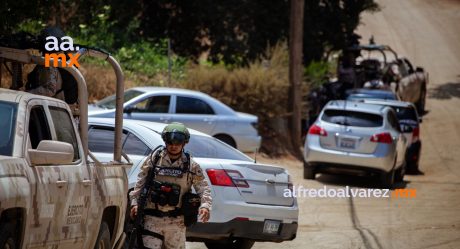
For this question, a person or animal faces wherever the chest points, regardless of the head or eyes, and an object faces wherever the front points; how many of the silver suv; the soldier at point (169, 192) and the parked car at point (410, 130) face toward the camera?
1

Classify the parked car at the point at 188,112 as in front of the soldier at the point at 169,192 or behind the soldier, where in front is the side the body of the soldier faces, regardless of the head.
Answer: behind

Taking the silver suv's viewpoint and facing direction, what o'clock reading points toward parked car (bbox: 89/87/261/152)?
The parked car is roughly at 9 o'clock from the silver suv.

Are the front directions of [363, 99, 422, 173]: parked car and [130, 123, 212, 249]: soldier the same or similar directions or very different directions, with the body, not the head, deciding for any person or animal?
very different directions

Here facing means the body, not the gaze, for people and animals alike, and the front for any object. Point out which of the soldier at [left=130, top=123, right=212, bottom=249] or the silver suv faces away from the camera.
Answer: the silver suv

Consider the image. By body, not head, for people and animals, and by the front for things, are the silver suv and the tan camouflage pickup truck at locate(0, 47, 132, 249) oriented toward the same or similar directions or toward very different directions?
very different directions

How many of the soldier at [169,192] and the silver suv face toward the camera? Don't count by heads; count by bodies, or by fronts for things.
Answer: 1

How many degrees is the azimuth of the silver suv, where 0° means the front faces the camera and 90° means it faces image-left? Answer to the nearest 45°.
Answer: approximately 180°

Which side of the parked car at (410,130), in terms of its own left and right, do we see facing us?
back

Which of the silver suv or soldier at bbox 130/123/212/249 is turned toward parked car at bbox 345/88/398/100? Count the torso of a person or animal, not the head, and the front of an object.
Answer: the silver suv
